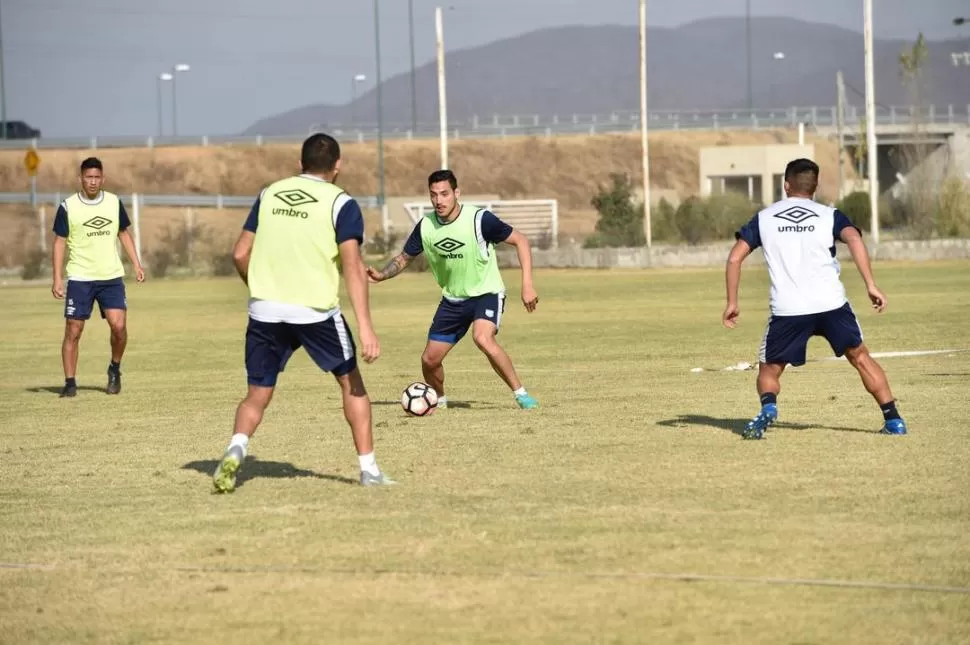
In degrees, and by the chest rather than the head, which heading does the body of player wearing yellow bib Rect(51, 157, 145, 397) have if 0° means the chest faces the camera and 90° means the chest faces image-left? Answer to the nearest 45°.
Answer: approximately 0°

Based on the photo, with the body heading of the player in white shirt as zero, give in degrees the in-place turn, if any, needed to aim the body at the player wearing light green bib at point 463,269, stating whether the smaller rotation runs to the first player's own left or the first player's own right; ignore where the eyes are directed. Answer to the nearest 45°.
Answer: approximately 45° to the first player's own left

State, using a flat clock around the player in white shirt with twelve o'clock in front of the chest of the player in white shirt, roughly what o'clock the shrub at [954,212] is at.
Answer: The shrub is roughly at 12 o'clock from the player in white shirt.

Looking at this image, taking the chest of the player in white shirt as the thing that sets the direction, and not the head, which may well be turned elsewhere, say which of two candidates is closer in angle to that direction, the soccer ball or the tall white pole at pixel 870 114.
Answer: the tall white pole

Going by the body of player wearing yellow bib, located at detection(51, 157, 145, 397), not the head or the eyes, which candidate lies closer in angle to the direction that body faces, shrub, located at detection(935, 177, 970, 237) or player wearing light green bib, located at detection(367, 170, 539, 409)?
the player wearing light green bib

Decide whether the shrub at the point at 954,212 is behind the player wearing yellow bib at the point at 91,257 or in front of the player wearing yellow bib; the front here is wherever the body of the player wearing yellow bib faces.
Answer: behind

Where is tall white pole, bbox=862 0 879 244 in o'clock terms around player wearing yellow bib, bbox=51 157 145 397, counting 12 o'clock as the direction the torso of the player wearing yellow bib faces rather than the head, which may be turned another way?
The tall white pole is roughly at 7 o'clock from the player wearing yellow bib.

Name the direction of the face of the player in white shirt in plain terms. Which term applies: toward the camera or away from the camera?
away from the camera

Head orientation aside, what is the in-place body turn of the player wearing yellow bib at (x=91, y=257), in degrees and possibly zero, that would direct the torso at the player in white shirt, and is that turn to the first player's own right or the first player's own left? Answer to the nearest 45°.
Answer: approximately 45° to the first player's own left

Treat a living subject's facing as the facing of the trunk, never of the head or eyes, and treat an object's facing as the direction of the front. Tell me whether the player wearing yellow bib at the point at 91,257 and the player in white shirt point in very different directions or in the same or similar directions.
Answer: very different directions

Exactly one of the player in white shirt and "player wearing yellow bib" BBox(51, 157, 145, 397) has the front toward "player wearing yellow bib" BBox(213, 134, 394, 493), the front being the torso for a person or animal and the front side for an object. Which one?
"player wearing yellow bib" BBox(51, 157, 145, 397)

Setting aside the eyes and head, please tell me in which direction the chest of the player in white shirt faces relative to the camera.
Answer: away from the camera

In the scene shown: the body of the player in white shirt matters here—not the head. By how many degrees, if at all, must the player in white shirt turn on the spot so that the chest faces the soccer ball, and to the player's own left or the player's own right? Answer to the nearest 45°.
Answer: approximately 45° to the player's own left

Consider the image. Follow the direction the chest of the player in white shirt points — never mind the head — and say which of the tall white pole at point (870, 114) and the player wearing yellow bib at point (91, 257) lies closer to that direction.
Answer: the tall white pole
